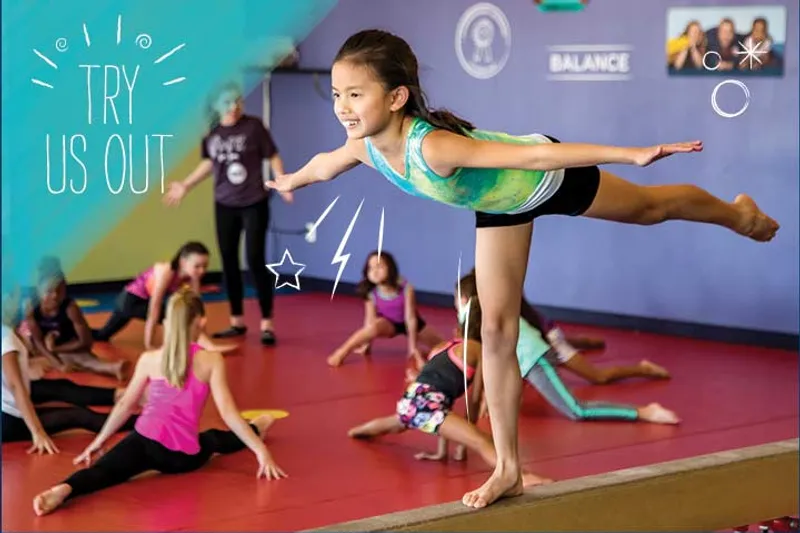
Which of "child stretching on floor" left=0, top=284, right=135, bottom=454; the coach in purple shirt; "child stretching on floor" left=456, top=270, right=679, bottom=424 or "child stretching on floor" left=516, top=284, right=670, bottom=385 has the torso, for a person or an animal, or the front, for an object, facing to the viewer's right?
"child stretching on floor" left=0, top=284, right=135, bottom=454

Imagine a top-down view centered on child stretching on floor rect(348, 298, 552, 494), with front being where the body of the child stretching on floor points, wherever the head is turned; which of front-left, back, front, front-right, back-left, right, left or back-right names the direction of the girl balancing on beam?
back-right

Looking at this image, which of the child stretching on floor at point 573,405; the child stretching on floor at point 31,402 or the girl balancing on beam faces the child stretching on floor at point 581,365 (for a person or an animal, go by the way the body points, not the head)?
the child stretching on floor at point 31,402

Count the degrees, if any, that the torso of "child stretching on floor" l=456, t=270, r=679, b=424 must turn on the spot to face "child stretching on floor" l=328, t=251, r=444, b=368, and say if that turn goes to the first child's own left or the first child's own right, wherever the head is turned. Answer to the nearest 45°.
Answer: approximately 45° to the first child's own right

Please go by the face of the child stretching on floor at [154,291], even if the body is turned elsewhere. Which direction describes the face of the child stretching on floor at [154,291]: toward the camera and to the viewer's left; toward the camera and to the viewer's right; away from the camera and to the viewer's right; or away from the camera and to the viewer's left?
toward the camera and to the viewer's right

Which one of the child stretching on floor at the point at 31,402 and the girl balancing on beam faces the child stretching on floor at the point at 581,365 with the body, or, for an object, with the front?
the child stretching on floor at the point at 31,402

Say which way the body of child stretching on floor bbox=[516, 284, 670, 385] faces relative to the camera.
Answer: to the viewer's left

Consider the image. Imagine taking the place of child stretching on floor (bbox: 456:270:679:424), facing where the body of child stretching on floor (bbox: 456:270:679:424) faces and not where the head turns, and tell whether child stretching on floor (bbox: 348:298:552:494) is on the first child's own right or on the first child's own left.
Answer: on the first child's own left

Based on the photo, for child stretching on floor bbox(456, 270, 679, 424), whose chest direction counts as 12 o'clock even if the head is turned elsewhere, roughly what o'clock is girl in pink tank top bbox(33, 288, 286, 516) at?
The girl in pink tank top is roughly at 11 o'clock from the child stretching on floor.
